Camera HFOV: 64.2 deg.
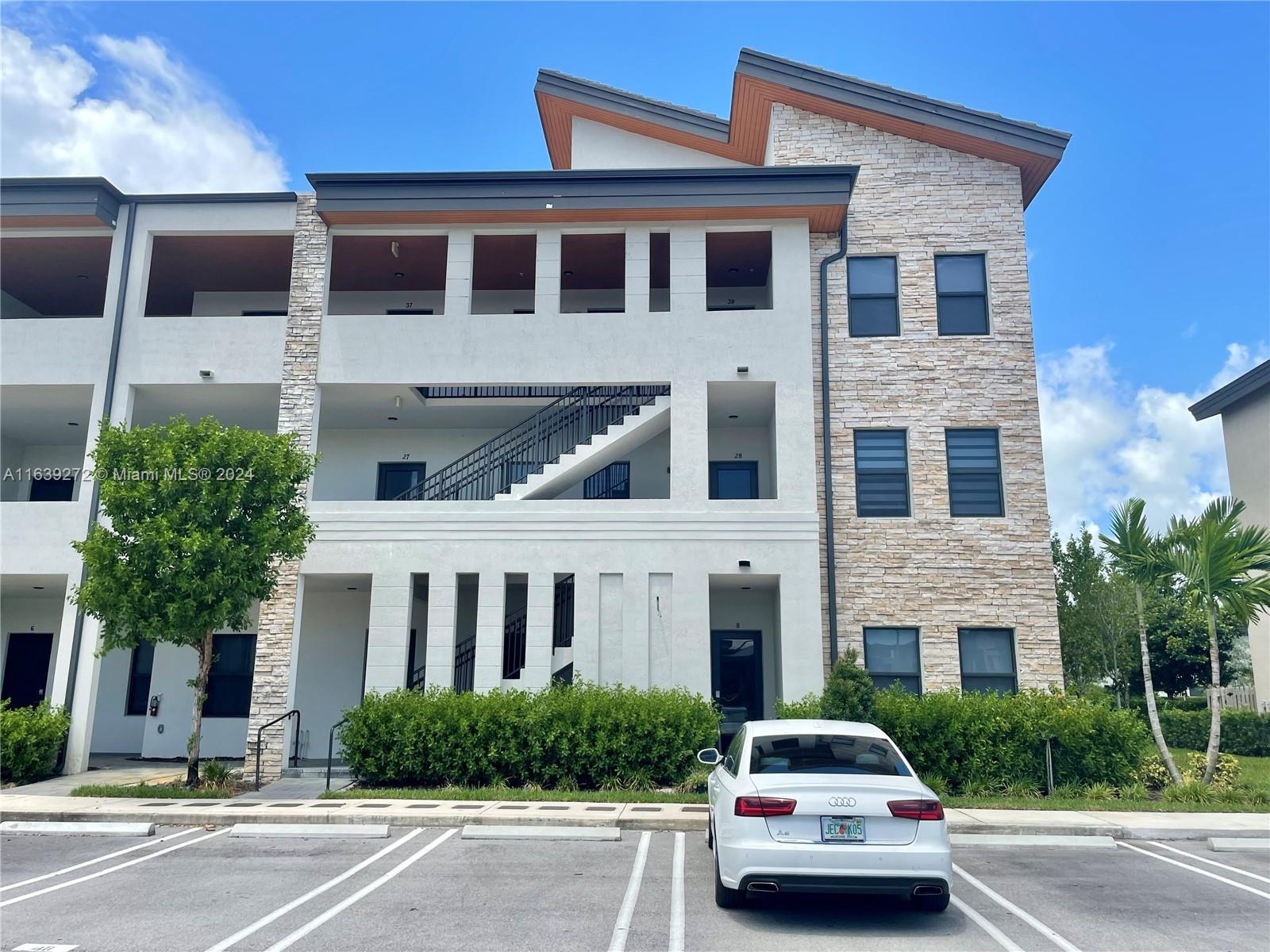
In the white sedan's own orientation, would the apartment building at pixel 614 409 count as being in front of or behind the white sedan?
in front

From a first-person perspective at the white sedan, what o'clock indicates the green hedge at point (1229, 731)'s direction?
The green hedge is roughly at 1 o'clock from the white sedan.

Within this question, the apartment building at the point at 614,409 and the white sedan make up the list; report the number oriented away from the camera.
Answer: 1

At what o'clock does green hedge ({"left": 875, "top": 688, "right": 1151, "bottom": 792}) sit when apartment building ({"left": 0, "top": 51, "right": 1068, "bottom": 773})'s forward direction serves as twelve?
The green hedge is roughly at 10 o'clock from the apartment building.

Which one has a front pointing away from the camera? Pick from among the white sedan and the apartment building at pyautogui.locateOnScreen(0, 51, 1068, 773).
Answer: the white sedan

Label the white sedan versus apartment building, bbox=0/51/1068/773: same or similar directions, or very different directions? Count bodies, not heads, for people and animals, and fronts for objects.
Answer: very different directions

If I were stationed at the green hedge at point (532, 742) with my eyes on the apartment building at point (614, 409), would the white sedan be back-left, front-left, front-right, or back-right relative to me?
back-right

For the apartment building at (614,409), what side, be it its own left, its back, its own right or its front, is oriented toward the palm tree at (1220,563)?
left

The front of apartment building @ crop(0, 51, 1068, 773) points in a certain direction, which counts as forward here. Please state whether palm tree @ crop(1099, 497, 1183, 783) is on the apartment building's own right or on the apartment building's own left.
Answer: on the apartment building's own left

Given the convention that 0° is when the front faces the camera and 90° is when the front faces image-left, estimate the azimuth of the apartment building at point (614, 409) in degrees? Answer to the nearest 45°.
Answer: approximately 0°

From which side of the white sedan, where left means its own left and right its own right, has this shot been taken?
back

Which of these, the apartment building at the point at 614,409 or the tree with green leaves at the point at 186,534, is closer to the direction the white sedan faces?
the apartment building
